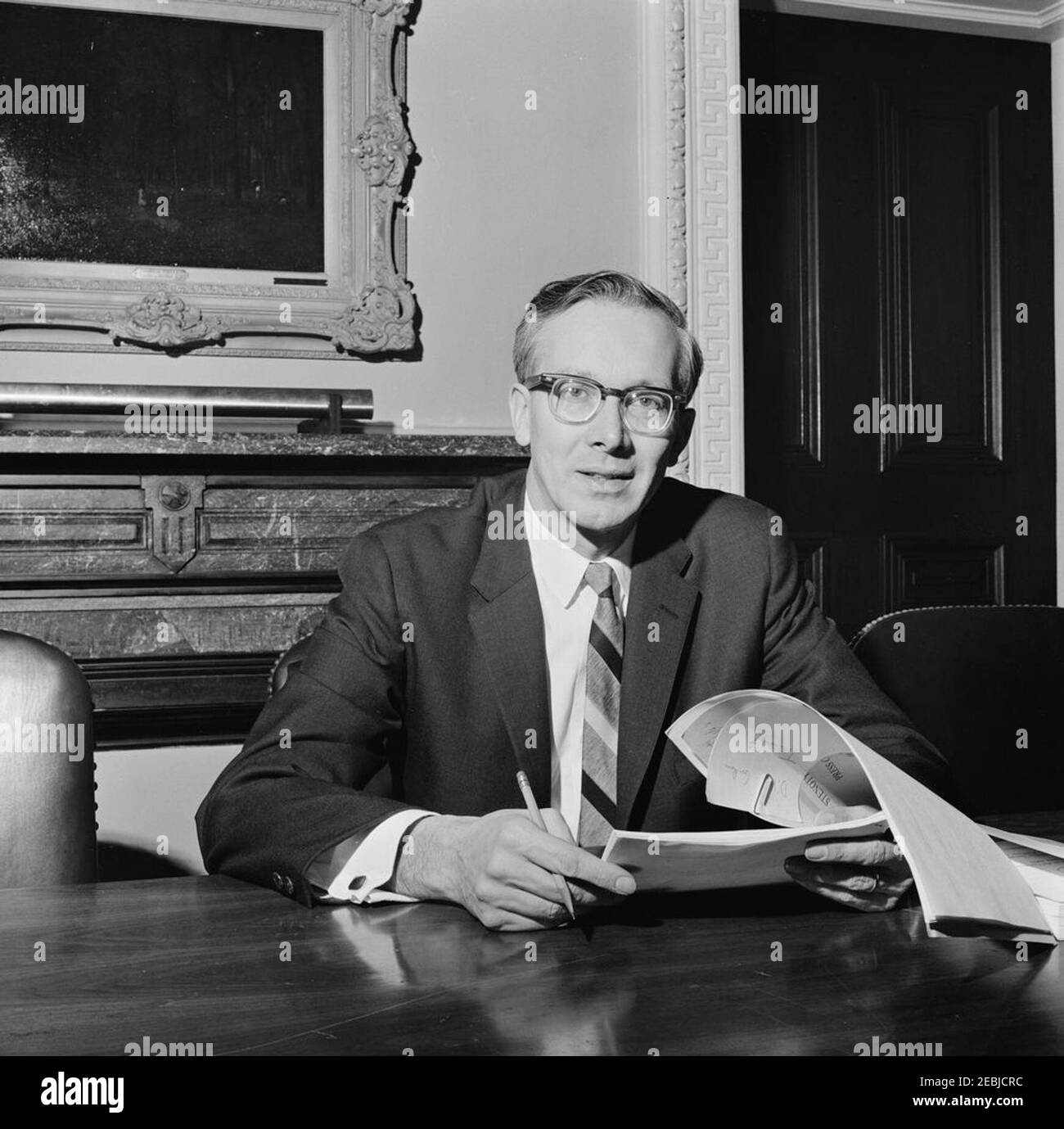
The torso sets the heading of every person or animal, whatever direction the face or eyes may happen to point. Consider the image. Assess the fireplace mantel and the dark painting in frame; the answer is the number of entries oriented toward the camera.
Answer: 2

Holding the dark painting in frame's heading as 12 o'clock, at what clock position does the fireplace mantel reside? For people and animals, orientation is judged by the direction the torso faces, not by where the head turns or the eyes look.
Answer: The fireplace mantel is roughly at 12 o'clock from the dark painting in frame.

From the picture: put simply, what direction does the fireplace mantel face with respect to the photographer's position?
facing the viewer

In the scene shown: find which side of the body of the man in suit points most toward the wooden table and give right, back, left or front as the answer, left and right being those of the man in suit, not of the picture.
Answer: front

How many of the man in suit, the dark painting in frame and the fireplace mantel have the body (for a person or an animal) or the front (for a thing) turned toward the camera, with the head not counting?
3

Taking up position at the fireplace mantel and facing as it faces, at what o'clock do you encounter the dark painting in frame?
The dark painting in frame is roughly at 6 o'clock from the fireplace mantel.

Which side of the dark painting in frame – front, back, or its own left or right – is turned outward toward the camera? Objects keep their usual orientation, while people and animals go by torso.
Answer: front
